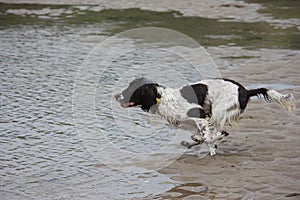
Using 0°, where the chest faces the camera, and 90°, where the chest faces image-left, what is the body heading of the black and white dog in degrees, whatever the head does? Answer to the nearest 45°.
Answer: approximately 90°
